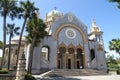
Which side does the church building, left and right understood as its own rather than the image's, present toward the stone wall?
front

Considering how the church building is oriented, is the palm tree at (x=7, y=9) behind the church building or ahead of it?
ahead

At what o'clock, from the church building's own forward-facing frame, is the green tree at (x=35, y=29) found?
The green tree is roughly at 1 o'clock from the church building.

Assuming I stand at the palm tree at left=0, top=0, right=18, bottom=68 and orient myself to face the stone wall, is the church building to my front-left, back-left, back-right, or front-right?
back-left

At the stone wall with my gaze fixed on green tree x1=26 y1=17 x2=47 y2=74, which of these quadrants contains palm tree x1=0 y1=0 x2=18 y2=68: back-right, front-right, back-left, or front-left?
front-left

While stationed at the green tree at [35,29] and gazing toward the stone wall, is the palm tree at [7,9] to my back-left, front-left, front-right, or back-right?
front-right

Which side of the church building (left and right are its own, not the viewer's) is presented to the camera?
front
